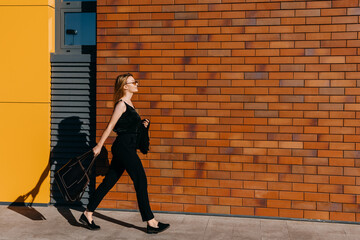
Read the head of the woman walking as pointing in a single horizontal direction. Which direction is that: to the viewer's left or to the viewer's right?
to the viewer's right

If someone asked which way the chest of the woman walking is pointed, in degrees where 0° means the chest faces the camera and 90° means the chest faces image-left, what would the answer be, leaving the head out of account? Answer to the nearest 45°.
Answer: approximately 270°
